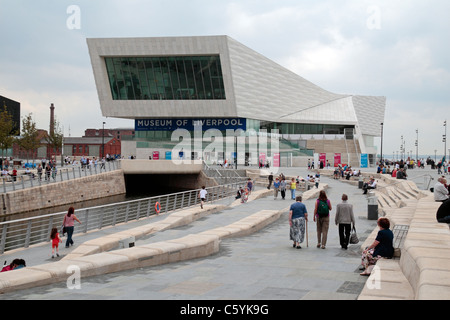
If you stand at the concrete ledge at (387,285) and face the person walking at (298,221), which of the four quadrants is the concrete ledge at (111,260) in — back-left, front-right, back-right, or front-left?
front-left

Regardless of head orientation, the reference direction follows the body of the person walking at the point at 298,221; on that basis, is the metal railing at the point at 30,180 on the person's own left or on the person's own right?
on the person's own left

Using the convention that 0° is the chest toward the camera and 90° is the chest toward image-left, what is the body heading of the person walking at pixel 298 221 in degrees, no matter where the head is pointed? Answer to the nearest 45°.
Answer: approximately 180°

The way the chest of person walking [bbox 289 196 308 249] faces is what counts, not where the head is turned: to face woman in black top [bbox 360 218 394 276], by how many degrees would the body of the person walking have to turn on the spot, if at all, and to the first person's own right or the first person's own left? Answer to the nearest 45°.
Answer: approximately 135° to the first person's own right

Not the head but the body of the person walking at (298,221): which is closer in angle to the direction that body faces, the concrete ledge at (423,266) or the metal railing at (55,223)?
the metal railing

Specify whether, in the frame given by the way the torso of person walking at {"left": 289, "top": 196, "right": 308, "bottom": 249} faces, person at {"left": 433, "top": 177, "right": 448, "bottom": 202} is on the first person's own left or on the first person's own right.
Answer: on the first person's own right

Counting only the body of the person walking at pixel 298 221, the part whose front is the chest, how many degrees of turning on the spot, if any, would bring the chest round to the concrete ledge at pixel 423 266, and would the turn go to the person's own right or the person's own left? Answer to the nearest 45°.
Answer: approximately 180°

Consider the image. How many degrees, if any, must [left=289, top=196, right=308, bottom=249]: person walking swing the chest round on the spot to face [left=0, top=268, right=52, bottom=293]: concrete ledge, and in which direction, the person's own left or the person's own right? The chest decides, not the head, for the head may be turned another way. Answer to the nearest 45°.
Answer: approximately 135° to the person's own left

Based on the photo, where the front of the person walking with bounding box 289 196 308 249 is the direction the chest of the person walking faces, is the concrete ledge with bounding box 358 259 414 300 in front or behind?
behind

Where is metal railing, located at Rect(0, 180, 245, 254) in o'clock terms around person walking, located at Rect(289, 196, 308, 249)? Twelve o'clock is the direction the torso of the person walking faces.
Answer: The metal railing is roughly at 10 o'clock from the person walking.

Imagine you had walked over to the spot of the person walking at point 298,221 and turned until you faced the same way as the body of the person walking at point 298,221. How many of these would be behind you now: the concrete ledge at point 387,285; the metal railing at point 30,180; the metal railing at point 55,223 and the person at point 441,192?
1

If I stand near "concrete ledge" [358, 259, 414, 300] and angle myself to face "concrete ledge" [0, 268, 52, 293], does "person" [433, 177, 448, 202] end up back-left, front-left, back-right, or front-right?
back-right
